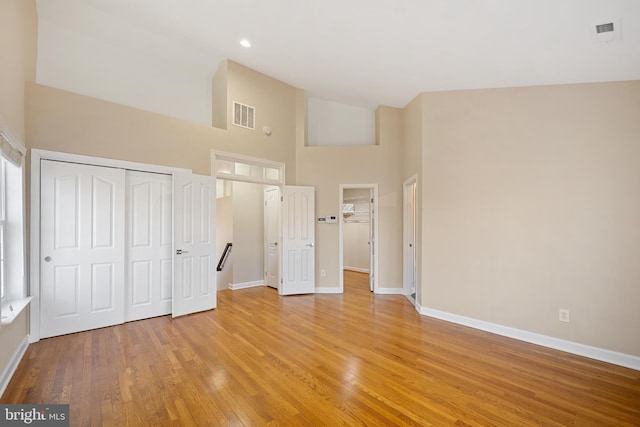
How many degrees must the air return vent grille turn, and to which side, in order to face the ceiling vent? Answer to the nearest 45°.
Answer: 0° — it already faces it

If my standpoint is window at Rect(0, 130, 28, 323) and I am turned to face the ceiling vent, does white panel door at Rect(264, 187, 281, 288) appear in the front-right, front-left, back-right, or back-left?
front-left

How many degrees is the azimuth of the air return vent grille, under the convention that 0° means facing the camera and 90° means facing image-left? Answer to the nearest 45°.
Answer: approximately 315°

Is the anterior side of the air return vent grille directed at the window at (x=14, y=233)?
no
